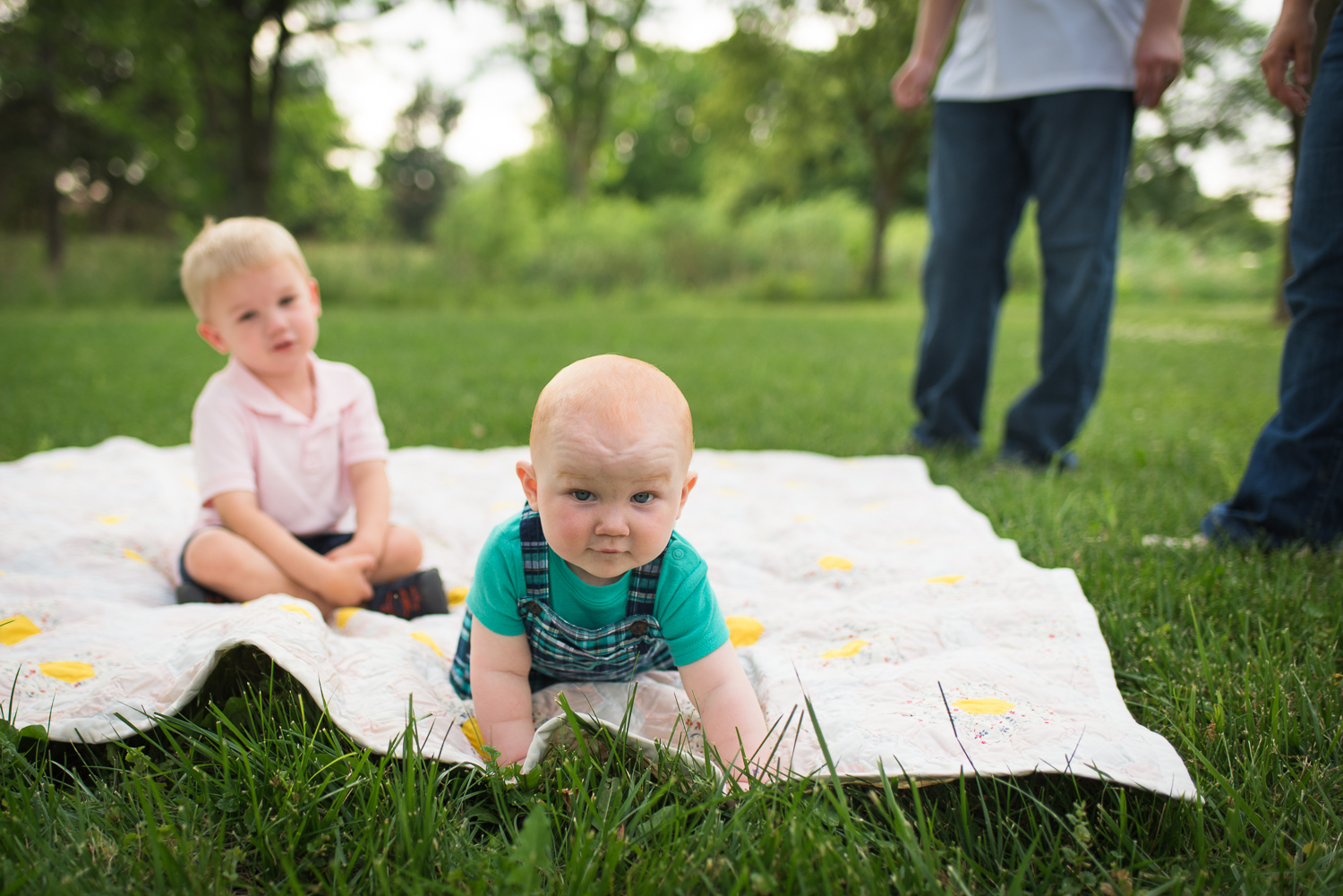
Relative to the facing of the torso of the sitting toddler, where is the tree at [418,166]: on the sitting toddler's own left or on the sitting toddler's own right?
on the sitting toddler's own left

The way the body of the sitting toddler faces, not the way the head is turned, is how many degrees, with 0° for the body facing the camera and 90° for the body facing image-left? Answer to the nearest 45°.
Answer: approximately 315°

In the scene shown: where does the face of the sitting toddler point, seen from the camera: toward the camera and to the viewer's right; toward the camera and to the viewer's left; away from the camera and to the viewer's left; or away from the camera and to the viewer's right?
toward the camera and to the viewer's right

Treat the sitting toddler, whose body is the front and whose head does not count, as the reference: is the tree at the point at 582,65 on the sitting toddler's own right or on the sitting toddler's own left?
on the sitting toddler's own left

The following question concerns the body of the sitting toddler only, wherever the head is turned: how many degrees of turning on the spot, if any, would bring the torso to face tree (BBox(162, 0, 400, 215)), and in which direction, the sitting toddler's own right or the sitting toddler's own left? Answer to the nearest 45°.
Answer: approximately 135° to the sitting toddler's own left
